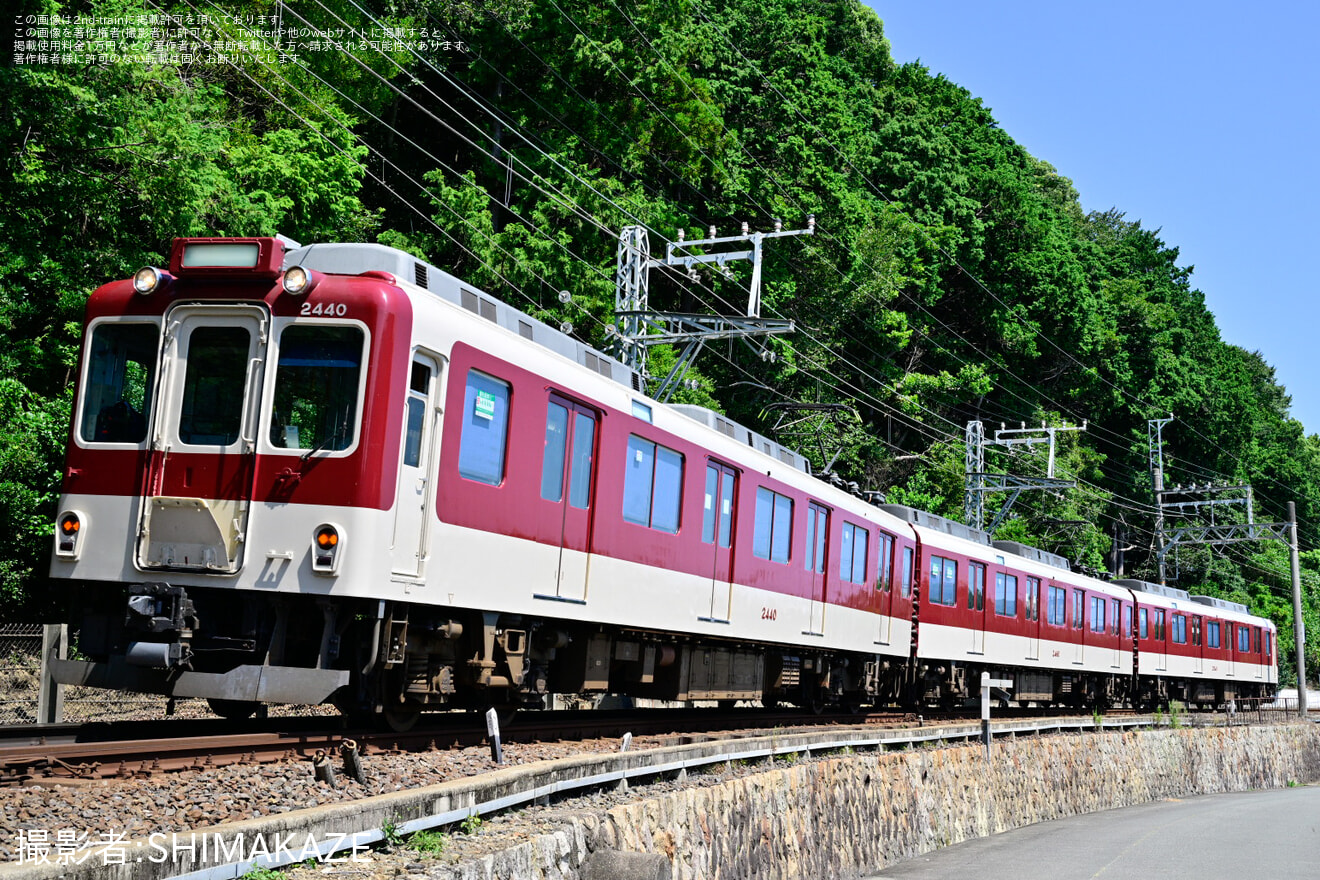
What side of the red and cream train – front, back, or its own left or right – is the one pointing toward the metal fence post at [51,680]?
front

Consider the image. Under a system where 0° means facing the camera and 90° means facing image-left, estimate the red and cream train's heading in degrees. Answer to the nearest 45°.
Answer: approximately 45°

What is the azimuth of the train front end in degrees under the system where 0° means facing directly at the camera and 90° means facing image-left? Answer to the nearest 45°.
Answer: approximately 45°

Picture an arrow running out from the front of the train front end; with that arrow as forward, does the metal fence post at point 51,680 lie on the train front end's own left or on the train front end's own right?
on the train front end's own right
